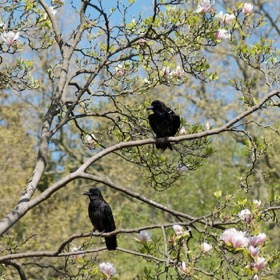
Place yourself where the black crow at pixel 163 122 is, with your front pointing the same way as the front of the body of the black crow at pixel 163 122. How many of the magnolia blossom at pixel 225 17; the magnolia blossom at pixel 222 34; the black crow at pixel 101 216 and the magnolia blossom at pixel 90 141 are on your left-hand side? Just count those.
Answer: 2
